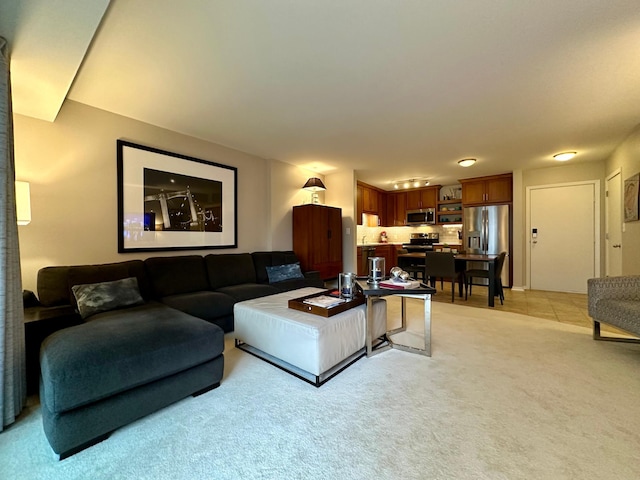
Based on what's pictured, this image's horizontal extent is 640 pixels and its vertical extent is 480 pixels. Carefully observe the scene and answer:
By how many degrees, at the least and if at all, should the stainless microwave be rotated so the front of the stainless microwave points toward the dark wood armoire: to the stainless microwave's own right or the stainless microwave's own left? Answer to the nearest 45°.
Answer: approximately 45° to the stainless microwave's own right

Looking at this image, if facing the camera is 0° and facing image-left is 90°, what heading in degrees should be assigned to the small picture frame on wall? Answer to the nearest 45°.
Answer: approximately 45°

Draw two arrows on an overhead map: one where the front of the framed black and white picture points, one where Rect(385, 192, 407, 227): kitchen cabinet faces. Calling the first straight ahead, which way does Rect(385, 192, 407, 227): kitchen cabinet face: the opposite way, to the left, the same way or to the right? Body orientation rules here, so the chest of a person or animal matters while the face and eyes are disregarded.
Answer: to the right

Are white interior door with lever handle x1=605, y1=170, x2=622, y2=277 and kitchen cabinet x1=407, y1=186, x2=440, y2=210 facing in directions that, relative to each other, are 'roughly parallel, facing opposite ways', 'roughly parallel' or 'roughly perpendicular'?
roughly perpendicular

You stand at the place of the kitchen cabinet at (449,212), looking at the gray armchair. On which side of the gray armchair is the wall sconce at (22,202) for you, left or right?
right

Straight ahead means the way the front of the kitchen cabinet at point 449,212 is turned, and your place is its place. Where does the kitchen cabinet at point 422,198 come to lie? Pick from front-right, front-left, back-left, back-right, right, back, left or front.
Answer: right

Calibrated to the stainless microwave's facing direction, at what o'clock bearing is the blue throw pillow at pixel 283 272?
The blue throw pillow is roughly at 1 o'clock from the stainless microwave.

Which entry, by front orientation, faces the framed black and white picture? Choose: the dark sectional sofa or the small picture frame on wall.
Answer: the small picture frame on wall

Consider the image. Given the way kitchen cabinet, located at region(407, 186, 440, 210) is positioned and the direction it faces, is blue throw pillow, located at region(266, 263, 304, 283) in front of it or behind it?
in front

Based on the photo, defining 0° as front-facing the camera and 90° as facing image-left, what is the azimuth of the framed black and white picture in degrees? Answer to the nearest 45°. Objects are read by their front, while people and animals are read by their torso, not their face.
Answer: approximately 315°
